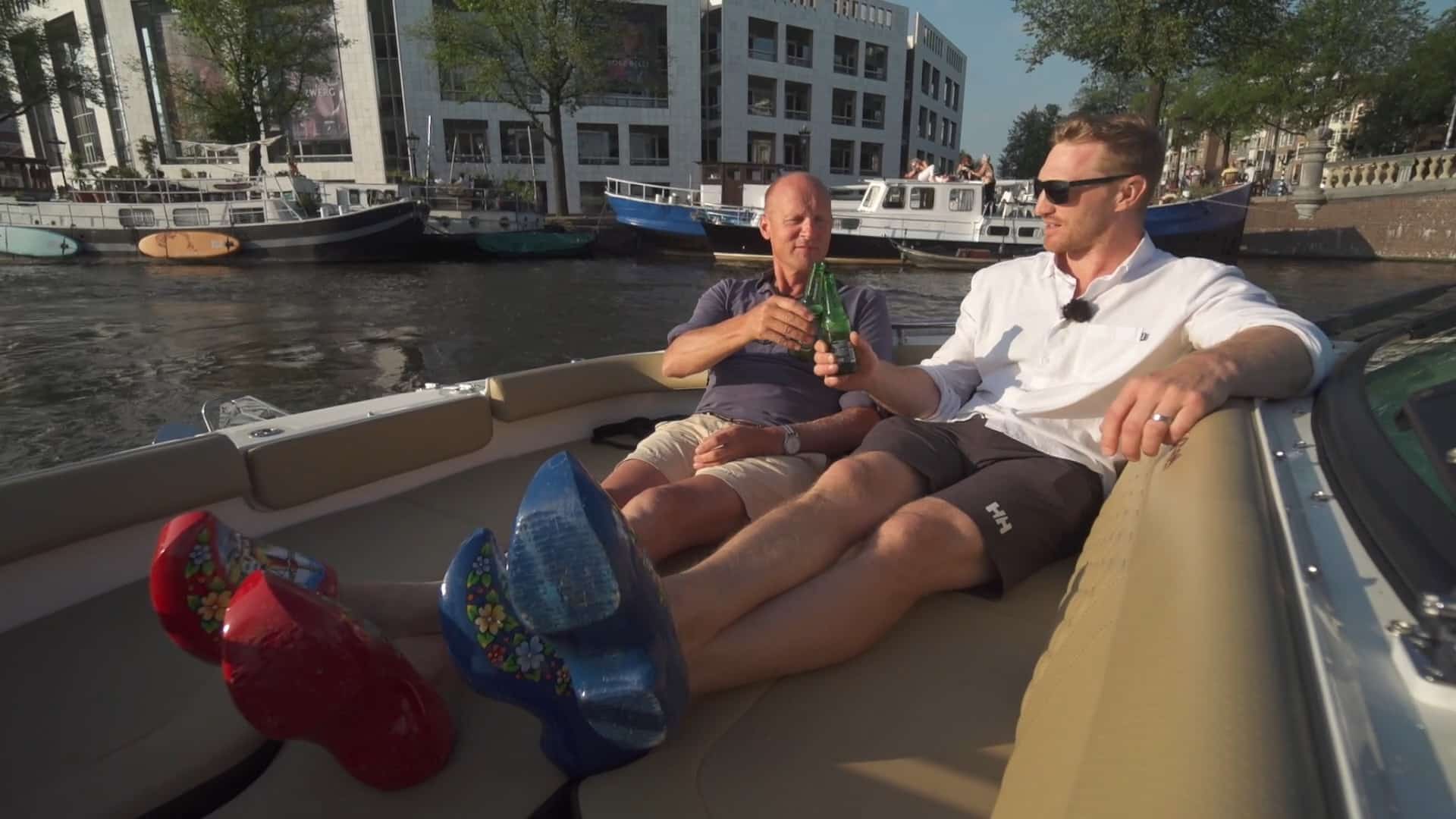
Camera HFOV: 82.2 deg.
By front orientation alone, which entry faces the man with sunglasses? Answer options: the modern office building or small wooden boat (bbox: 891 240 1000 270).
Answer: the modern office building

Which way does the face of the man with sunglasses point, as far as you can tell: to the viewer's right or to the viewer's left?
to the viewer's left

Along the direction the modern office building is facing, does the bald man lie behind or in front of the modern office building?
in front

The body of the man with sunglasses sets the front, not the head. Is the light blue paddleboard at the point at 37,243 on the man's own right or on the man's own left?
on the man's own right

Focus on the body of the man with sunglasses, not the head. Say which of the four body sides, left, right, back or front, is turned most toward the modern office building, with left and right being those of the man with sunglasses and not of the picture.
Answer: right

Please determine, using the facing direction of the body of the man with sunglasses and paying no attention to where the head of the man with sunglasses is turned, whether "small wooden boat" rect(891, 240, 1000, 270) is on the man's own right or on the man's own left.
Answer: on the man's own right

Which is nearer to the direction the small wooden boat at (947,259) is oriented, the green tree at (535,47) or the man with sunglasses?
the green tree

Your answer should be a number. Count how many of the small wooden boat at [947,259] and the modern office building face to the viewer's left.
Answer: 1

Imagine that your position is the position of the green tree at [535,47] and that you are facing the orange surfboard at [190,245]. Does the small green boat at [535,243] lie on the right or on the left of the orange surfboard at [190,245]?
left

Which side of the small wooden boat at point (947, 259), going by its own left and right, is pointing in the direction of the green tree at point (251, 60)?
front

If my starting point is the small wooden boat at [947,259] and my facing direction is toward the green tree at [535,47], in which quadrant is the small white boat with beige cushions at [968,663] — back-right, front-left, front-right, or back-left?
back-left

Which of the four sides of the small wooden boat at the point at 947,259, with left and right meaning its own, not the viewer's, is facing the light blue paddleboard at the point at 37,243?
front

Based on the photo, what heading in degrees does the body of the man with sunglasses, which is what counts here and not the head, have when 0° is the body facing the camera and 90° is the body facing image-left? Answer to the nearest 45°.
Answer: approximately 45°

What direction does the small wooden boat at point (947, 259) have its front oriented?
to the viewer's left
